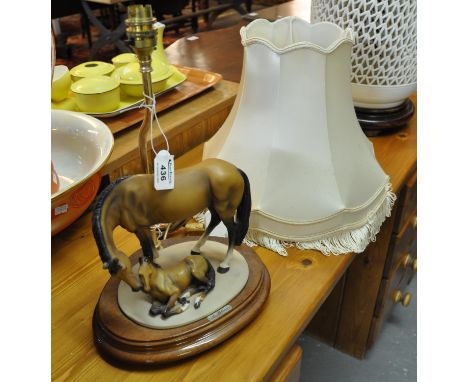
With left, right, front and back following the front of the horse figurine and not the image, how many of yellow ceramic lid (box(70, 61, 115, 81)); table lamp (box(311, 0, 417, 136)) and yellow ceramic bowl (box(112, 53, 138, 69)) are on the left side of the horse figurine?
0

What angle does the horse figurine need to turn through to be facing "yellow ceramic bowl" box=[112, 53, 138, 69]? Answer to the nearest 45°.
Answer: approximately 90° to its right

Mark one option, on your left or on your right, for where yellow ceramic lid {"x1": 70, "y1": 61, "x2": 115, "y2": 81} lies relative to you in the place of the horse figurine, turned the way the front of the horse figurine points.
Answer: on your right

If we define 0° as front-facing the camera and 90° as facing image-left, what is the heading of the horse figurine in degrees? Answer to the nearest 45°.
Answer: approximately 90°

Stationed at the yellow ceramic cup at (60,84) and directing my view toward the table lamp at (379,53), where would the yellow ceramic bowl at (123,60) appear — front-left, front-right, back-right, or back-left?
front-left

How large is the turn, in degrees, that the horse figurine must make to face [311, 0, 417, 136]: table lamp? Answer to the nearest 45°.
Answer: approximately 135° to its right

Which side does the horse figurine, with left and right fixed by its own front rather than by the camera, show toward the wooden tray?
right

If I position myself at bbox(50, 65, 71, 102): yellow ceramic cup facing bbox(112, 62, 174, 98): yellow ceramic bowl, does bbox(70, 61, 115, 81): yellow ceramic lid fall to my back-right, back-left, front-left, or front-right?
front-left
